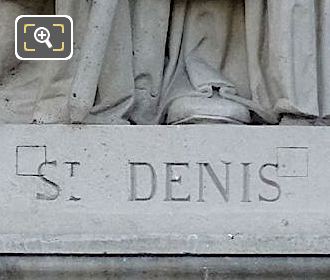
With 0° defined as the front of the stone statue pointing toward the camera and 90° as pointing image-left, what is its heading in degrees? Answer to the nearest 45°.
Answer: approximately 0°
